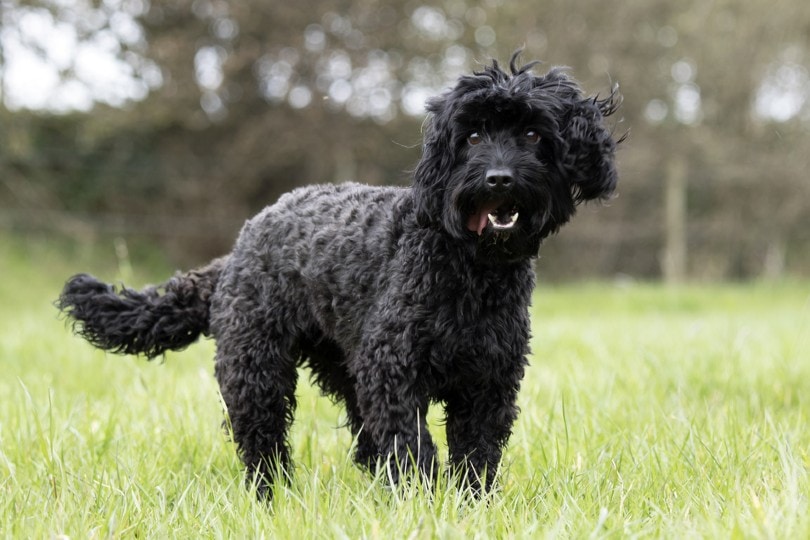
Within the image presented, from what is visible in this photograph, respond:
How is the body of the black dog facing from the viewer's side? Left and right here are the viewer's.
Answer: facing the viewer and to the right of the viewer
